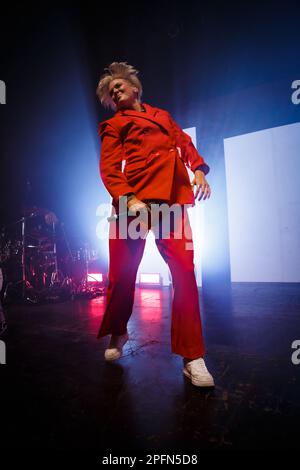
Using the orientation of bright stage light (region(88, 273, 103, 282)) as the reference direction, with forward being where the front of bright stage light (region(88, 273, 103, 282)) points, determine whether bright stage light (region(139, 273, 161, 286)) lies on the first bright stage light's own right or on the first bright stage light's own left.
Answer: on the first bright stage light's own left

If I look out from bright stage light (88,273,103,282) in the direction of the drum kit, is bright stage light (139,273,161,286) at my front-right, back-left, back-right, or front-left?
back-left

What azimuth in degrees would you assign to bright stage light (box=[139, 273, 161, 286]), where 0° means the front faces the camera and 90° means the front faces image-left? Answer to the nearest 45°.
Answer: approximately 0°

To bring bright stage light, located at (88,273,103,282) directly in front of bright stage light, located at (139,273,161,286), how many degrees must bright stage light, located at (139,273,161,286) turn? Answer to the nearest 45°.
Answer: approximately 90° to its right

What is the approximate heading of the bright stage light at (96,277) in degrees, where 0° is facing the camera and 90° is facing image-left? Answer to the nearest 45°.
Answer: approximately 0°

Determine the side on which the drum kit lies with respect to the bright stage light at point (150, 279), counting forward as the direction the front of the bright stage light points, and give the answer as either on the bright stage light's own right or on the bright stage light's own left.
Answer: on the bright stage light's own right

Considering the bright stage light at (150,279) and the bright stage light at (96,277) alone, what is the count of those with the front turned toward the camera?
2

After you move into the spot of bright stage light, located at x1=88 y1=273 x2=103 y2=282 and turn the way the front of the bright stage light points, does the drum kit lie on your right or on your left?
on your right
